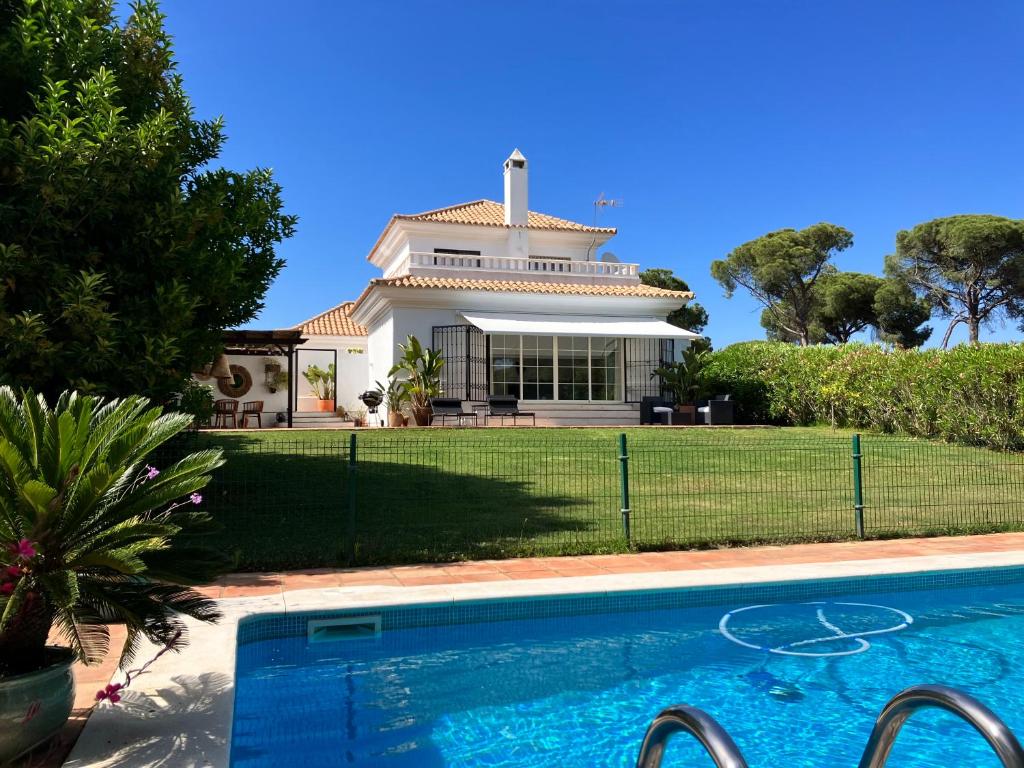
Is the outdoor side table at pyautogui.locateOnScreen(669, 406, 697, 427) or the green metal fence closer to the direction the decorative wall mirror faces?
the green metal fence

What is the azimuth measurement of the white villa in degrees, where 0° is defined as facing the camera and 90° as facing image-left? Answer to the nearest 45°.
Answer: approximately 0°

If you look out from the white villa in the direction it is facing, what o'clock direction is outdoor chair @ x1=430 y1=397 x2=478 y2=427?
The outdoor chair is roughly at 1 o'clock from the white villa.

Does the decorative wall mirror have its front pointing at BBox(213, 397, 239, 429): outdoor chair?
yes

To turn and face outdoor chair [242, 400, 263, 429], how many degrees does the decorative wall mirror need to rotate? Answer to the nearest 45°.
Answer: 0° — it already faces it

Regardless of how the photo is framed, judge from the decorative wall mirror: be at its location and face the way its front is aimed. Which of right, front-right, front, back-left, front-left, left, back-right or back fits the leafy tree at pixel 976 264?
left

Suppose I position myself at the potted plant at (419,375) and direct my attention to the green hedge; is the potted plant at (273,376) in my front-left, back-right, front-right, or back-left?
back-left

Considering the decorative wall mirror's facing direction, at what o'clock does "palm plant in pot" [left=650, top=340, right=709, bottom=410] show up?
The palm plant in pot is roughly at 10 o'clock from the decorative wall mirror.

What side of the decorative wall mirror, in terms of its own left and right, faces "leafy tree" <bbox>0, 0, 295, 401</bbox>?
front

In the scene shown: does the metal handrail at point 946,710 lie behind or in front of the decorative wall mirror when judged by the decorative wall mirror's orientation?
in front

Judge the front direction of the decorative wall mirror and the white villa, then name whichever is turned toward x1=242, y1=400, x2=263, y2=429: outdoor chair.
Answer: the decorative wall mirror

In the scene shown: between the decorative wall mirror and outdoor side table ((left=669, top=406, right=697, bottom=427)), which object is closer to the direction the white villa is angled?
the outdoor side table

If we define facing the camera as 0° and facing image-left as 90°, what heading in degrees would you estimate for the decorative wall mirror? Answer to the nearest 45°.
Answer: approximately 0°
